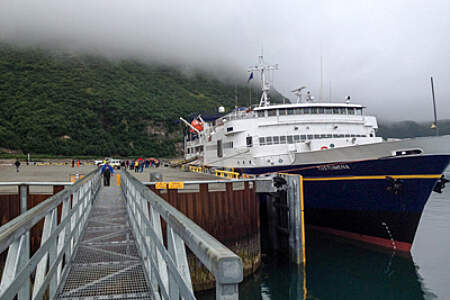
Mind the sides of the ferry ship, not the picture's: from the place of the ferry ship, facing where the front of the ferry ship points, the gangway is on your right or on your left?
on your right

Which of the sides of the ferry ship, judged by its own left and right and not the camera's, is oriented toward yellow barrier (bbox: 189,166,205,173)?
back

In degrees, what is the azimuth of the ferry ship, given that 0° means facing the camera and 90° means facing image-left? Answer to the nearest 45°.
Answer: approximately 315°

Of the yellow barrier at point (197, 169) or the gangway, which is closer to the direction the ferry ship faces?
the gangway
